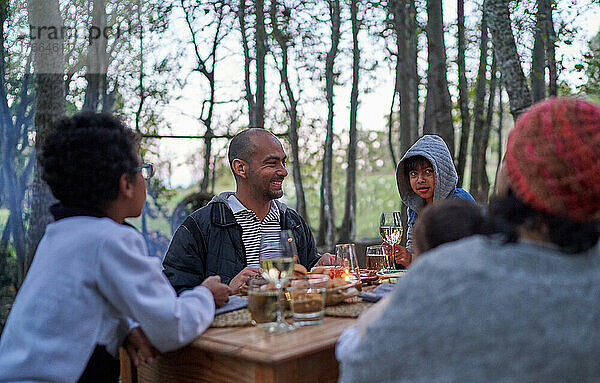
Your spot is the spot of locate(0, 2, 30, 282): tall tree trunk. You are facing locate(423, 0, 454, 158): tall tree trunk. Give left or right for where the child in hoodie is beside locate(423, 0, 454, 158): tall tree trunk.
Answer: right

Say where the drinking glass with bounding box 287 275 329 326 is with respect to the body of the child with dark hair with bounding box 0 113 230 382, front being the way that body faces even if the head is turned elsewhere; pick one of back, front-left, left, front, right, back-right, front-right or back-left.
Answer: front-right

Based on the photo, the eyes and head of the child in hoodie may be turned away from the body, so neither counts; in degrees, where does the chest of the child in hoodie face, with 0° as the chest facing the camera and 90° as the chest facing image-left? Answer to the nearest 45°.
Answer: approximately 45°

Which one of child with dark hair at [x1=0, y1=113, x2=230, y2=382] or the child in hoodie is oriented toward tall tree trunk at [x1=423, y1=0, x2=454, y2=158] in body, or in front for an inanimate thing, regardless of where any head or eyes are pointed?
the child with dark hair

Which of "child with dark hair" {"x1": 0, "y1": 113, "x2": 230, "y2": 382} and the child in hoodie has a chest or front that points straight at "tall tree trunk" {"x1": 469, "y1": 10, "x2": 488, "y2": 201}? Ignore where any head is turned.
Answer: the child with dark hair

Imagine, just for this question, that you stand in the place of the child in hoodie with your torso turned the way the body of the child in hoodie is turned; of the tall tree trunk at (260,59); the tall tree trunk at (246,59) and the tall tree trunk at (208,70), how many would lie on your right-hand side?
3

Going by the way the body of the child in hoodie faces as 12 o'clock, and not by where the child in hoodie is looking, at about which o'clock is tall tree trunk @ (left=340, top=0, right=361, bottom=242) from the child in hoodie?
The tall tree trunk is roughly at 4 o'clock from the child in hoodie.

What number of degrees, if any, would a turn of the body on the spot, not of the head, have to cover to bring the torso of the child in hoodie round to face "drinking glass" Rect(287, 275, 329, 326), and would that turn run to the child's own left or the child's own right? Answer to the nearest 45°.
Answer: approximately 45° to the child's own left

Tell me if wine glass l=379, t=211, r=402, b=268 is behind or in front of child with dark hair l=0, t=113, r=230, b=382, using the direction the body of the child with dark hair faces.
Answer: in front

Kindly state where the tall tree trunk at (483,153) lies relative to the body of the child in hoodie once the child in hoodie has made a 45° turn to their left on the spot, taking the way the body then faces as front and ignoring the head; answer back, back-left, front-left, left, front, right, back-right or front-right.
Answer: back

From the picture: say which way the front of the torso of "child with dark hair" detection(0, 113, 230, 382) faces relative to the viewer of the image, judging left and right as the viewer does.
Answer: facing away from the viewer and to the right of the viewer

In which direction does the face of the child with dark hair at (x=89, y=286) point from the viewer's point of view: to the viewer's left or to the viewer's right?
to the viewer's right

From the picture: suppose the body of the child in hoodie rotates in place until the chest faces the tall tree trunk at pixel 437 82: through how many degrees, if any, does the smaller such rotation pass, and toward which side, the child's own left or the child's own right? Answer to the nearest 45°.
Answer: approximately 135° to the child's own right
